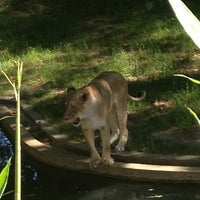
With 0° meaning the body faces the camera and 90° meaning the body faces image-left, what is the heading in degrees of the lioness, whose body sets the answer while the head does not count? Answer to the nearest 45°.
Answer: approximately 45°

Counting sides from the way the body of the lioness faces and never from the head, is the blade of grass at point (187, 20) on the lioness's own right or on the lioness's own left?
on the lioness's own left
